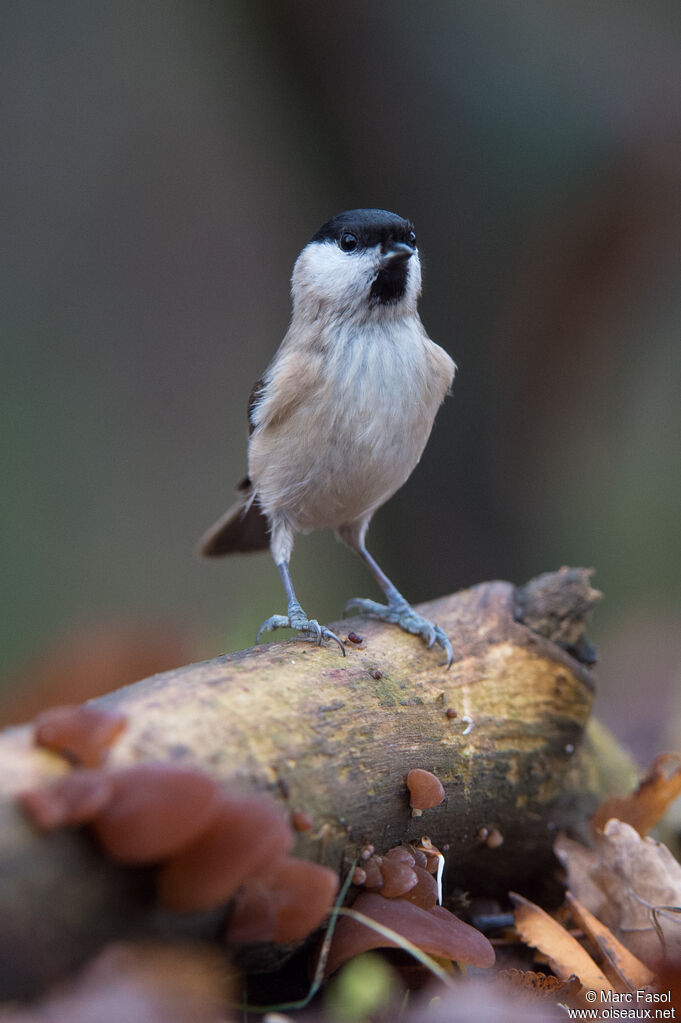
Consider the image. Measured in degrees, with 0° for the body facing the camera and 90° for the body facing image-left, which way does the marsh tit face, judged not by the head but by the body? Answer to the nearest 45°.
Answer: approximately 315°

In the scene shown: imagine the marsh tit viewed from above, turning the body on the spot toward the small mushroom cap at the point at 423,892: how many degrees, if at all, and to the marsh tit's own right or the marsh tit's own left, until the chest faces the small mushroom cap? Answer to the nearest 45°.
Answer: approximately 45° to the marsh tit's own right

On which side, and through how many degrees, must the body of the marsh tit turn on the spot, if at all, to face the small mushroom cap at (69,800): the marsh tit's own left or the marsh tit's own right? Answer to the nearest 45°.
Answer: approximately 45° to the marsh tit's own right

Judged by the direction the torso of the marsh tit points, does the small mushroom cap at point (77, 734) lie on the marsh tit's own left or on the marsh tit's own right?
on the marsh tit's own right
